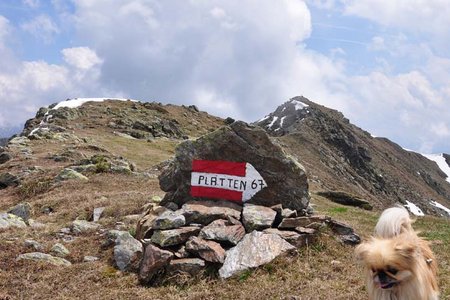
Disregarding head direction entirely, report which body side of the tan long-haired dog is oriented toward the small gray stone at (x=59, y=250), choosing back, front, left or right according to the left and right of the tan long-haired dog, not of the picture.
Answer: right

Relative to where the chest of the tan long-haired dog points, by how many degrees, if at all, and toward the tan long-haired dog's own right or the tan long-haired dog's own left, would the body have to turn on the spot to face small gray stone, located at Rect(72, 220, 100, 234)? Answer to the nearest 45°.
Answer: approximately 90° to the tan long-haired dog's own right

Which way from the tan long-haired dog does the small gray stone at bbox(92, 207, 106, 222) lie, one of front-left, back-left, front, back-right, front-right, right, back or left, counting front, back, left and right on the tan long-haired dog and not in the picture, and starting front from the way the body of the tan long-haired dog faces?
right

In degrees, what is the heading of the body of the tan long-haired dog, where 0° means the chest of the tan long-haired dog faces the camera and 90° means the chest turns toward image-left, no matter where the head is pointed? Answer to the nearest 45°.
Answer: approximately 45°

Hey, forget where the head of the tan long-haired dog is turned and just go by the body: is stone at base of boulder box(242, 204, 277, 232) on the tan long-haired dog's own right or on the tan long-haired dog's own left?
on the tan long-haired dog's own right

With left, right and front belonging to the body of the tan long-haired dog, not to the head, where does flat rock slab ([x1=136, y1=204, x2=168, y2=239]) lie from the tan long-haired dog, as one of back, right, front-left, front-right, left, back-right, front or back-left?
right

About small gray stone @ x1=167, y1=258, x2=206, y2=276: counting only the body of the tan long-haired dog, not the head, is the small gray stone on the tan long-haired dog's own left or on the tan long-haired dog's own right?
on the tan long-haired dog's own right

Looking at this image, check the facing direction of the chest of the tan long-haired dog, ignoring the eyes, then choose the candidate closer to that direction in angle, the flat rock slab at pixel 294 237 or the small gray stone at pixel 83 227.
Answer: the small gray stone

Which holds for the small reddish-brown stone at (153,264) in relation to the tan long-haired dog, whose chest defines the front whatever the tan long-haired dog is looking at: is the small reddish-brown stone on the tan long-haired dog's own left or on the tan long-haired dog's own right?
on the tan long-haired dog's own right

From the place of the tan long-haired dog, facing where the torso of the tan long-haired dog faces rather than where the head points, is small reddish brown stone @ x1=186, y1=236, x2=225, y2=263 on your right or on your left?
on your right

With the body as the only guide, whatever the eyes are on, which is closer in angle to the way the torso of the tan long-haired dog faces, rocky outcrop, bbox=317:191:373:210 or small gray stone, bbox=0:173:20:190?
the small gray stone

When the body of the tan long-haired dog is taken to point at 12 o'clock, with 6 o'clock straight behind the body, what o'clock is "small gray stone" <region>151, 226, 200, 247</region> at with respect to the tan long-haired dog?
The small gray stone is roughly at 3 o'clock from the tan long-haired dog.

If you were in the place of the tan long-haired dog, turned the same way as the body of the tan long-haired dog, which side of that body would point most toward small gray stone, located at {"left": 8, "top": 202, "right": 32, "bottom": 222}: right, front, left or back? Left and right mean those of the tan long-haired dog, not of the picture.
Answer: right

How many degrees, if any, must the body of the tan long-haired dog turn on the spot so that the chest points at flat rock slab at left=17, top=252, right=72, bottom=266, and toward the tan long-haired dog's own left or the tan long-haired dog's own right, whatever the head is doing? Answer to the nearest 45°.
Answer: approximately 90° to the tan long-haired dog's own right

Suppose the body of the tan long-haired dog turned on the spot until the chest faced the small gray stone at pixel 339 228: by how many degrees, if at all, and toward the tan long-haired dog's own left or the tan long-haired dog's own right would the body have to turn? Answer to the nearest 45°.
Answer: approximately 135° to the tan long-haired dog's own right

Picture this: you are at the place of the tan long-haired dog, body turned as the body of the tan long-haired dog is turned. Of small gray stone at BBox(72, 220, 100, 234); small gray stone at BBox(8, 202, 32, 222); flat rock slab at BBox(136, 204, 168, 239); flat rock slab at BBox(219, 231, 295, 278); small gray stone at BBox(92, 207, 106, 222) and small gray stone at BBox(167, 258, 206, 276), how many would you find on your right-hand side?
6
